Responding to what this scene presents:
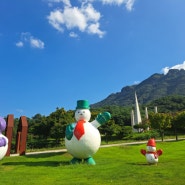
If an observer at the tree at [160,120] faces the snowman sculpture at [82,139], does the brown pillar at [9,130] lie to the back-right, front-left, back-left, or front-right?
front-right

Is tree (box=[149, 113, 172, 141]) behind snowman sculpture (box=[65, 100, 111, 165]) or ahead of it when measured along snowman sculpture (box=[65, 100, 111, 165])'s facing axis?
behind

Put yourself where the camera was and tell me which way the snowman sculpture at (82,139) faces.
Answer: facing the viewer

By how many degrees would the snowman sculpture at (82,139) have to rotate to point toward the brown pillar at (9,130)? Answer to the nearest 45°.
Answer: approximately 135° to its right

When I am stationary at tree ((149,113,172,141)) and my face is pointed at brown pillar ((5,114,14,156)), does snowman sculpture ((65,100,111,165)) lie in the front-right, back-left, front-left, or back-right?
front-left
